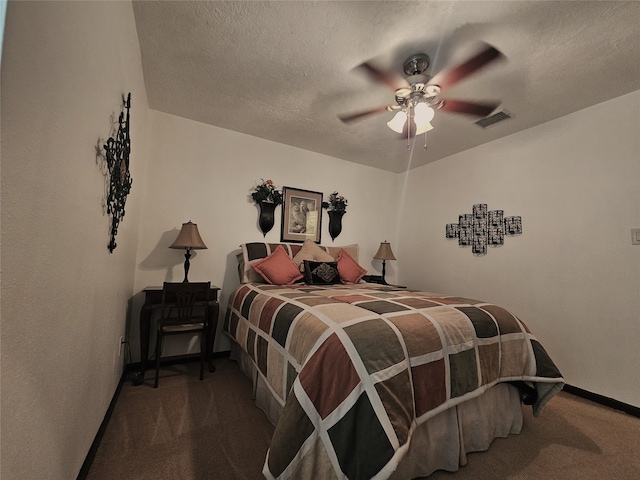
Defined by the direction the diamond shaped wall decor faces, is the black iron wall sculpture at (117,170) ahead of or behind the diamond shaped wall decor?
ahead

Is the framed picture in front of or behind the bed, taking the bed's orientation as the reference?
behind

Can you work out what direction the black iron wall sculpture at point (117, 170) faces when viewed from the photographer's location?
facing to the right of the viewer

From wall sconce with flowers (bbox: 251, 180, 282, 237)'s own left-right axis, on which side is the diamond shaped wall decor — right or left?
on its left

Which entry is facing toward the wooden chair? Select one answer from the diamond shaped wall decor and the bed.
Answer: the diamond shaped wall decor

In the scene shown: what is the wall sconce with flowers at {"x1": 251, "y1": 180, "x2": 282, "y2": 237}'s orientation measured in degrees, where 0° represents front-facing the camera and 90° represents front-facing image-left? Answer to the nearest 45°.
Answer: approximately 0°

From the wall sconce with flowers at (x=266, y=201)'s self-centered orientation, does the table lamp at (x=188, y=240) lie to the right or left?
on its right

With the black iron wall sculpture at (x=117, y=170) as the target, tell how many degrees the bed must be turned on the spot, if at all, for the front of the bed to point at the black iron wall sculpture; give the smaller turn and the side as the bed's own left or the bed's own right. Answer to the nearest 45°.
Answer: approximately 135° to the bed's own right

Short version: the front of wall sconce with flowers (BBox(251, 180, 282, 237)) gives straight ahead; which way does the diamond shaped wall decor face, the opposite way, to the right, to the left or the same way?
to the right

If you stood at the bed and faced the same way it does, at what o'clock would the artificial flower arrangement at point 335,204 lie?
The artificial flower arrangement is roughly at 7 o'clock from the bed.

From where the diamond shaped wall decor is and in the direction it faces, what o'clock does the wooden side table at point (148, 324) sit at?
The wooden side table is roughly at 12 o'clock from the diamond shaped wall decor.

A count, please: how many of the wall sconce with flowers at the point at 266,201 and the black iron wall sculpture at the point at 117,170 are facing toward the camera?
1
